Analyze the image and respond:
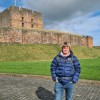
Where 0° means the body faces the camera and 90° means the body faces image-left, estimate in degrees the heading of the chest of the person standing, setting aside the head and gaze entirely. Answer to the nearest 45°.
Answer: approximately 0°
